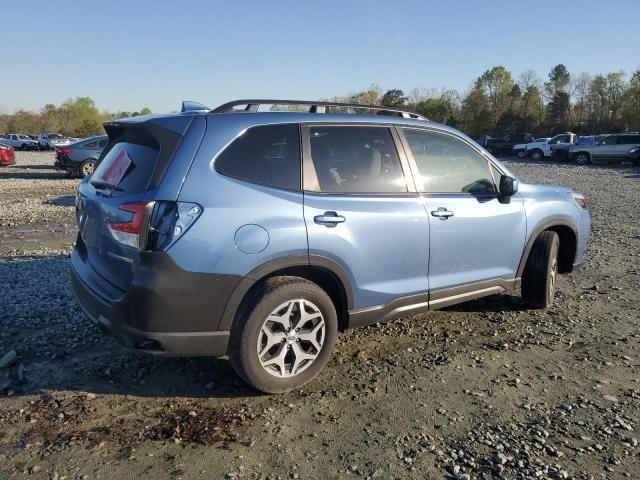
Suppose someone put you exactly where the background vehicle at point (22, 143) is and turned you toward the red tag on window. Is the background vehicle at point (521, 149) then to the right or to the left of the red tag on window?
left

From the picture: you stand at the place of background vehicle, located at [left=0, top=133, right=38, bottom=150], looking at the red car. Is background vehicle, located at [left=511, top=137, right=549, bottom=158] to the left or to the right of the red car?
left

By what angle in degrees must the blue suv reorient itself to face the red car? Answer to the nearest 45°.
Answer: approximately 90° to its left

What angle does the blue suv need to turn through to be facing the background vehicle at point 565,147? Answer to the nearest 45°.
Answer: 0° — it already faces it

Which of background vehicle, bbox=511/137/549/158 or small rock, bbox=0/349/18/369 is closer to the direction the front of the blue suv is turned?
the background vehicle

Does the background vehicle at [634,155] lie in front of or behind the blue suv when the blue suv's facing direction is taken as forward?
in front

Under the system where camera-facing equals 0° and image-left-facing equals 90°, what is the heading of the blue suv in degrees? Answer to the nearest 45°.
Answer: approximately 225°

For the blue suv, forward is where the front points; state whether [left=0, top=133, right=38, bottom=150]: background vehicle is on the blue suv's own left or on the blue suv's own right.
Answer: on the blue suv's own left
